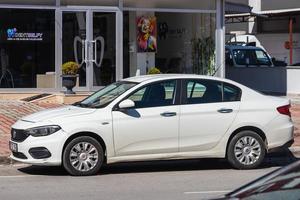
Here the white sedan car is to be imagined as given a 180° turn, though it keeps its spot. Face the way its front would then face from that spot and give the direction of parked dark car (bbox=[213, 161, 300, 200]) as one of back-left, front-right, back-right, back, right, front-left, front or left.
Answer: right

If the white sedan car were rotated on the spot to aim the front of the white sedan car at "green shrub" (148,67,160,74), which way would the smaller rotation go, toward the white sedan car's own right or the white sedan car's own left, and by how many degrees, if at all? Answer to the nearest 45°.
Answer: approximately 90° to the white sedan car's own right

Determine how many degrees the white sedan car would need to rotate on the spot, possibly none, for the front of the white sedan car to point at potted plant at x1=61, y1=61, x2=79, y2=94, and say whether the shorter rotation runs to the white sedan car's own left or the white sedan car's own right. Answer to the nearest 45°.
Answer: approximately 90° to the white sedan car's own right

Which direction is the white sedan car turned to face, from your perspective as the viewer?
facing to the left of the viewer
